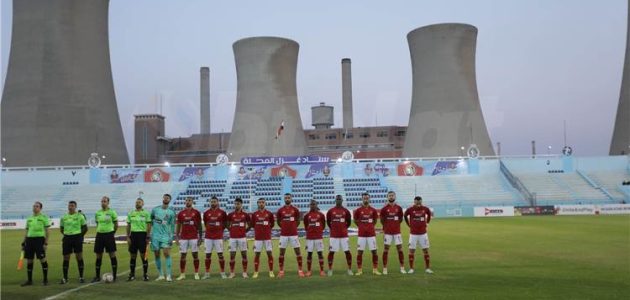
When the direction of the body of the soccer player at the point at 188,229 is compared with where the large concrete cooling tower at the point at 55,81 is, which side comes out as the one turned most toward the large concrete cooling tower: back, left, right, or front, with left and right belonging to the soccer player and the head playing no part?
back

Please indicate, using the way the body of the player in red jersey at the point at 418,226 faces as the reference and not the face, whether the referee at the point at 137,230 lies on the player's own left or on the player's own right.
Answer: on the player's own right

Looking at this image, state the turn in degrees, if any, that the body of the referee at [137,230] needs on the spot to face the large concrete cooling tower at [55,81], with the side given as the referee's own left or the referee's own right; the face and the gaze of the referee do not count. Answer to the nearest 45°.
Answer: approximately 180°

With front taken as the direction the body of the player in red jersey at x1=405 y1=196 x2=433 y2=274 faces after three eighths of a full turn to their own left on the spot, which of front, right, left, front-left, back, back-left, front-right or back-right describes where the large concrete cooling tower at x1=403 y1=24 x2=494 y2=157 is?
front-left

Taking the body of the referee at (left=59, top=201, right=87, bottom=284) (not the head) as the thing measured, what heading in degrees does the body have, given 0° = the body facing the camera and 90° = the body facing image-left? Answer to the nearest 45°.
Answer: approximately 0°

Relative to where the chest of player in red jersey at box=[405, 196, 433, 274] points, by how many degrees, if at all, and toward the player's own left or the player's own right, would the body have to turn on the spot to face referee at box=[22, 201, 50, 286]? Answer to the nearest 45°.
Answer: approximately 90° to the player's own right

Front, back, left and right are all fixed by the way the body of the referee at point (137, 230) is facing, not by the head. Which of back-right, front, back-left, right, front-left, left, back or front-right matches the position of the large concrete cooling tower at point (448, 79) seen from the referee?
back-left
